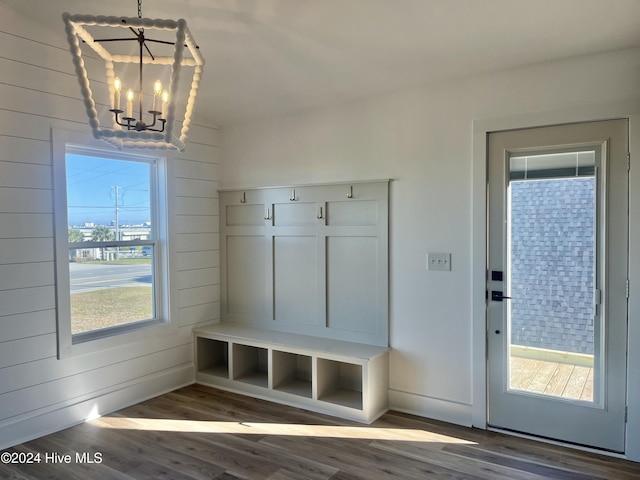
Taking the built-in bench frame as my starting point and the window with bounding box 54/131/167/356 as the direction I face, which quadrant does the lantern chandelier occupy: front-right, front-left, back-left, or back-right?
front-left

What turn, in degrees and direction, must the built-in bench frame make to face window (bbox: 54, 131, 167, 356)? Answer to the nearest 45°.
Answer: approximately 45° to its right

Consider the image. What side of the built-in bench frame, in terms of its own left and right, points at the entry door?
left

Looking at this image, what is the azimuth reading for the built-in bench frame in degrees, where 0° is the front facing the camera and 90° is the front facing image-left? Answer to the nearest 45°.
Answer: approximately 45°

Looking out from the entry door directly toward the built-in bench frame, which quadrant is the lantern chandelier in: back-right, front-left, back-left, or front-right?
front-left

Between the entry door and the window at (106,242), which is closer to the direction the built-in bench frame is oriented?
the window

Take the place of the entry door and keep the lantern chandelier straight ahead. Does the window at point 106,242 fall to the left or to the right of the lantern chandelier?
right

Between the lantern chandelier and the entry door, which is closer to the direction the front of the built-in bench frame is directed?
the lantern chandelier

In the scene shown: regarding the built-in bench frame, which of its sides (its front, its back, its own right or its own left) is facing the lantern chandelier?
front
